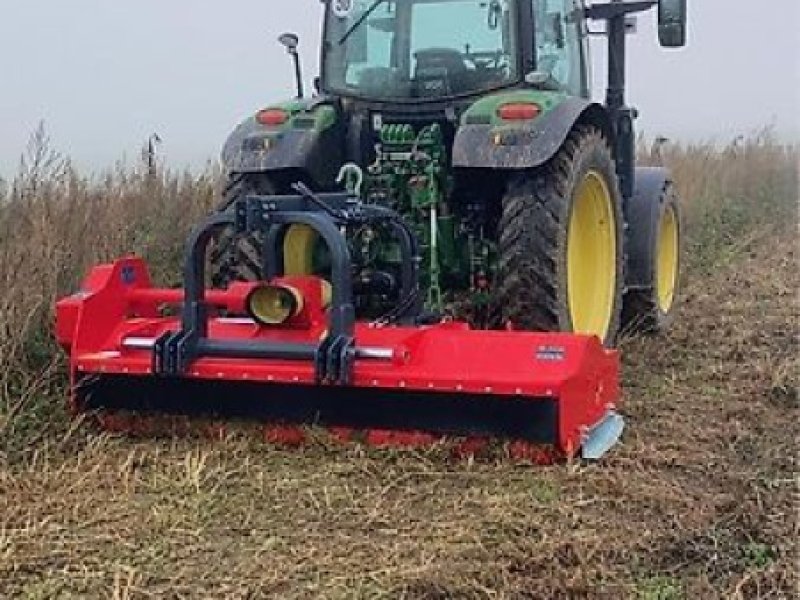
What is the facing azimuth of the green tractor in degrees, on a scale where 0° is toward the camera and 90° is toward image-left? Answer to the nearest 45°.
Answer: approximately 225°
